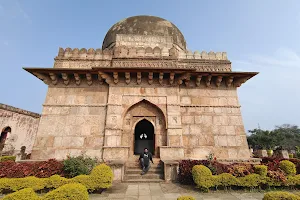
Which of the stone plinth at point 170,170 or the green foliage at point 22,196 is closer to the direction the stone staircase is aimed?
the green foliage

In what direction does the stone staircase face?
toward the camera

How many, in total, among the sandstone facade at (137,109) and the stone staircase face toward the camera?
2

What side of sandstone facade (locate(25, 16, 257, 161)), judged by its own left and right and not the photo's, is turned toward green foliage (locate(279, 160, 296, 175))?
left

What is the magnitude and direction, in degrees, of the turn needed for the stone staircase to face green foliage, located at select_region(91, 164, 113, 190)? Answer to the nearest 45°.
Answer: approximately 45° to its right

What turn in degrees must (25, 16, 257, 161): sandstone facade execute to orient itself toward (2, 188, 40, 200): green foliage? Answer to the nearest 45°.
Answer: approximately 45° to its right

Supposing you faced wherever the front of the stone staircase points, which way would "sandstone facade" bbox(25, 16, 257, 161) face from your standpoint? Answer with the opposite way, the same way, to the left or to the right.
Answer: the same way

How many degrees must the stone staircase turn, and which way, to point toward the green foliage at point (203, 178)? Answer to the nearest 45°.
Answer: approximately 45° to its left

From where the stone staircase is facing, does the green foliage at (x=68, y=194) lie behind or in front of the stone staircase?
in front

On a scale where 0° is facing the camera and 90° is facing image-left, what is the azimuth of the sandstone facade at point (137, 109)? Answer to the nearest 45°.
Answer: approximately 0°

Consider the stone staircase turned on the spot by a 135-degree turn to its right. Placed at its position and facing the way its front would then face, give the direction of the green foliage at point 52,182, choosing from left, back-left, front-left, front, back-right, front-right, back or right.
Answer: left
